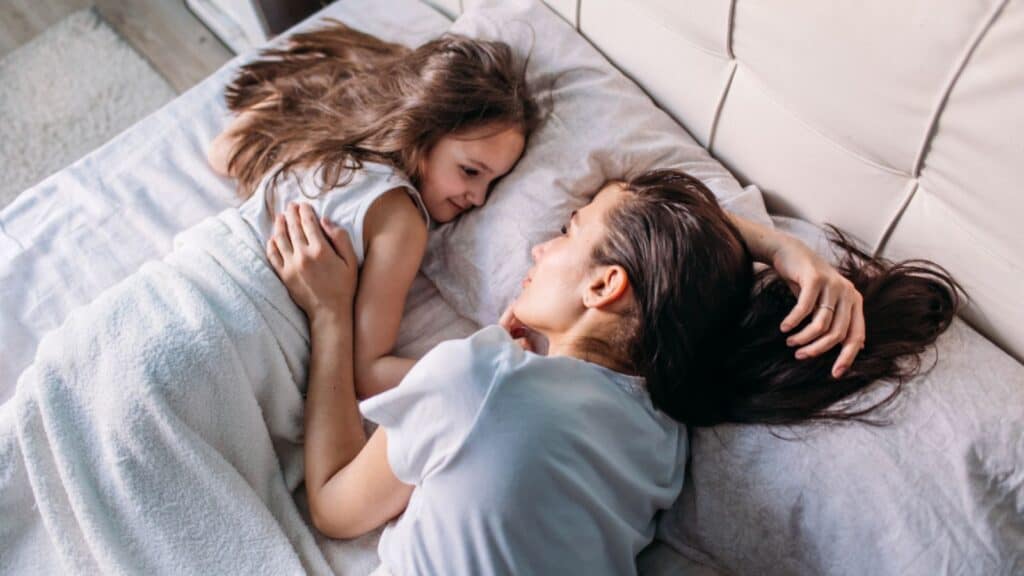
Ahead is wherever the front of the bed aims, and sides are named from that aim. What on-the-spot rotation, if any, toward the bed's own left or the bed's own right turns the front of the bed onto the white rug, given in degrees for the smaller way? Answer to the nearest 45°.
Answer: approximately 90° to the bed's own right

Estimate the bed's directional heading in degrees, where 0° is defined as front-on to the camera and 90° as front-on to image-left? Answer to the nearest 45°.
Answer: approximately 45°
